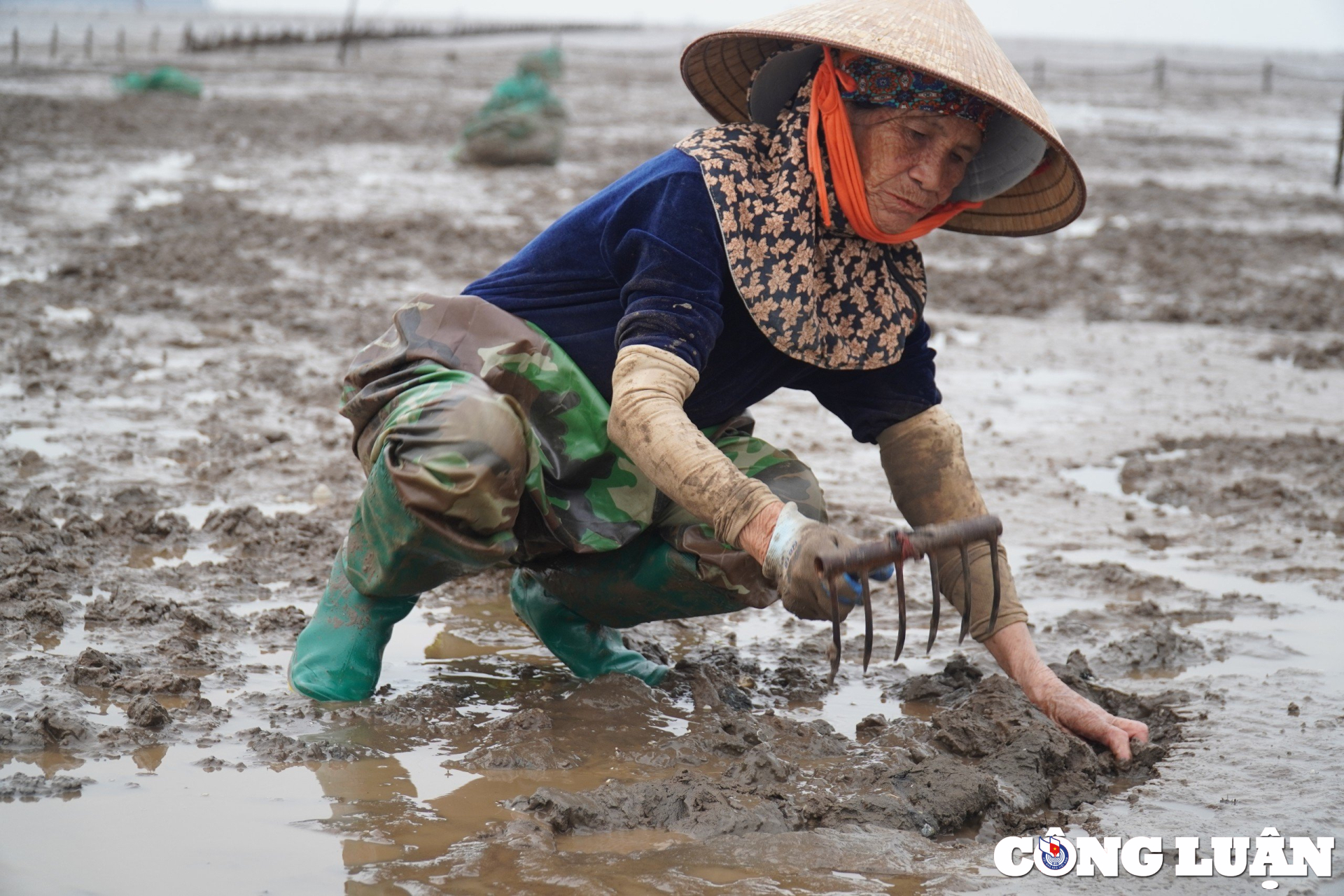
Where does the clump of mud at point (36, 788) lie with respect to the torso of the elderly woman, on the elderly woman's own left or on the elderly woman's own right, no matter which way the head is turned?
on the elderly woman's own right

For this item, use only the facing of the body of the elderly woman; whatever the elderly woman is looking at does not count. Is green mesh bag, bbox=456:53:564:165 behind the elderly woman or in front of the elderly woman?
behind

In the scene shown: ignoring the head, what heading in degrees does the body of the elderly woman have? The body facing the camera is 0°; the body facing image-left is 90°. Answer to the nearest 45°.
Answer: approximately 315°
